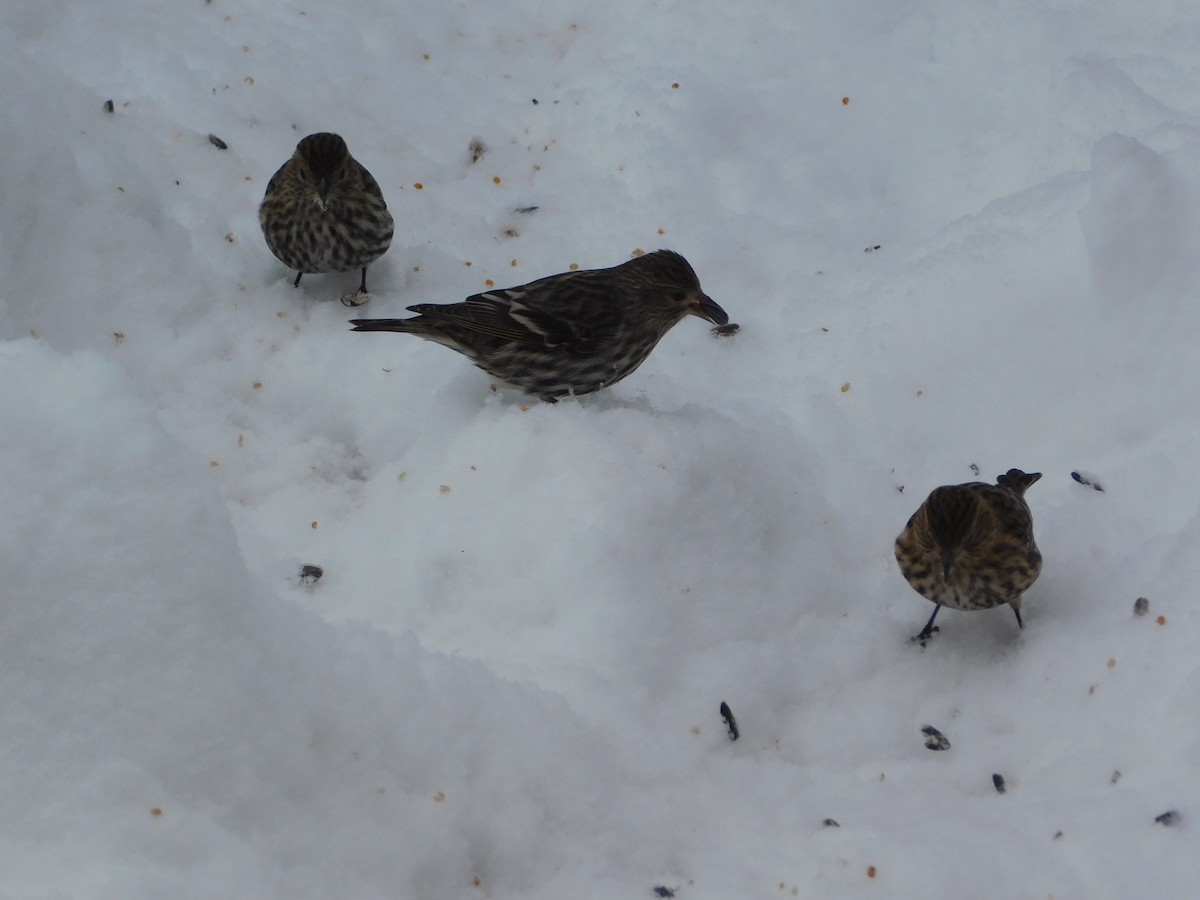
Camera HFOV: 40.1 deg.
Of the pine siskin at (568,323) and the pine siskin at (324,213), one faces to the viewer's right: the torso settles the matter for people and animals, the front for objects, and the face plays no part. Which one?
the pine siskin at (568,323)

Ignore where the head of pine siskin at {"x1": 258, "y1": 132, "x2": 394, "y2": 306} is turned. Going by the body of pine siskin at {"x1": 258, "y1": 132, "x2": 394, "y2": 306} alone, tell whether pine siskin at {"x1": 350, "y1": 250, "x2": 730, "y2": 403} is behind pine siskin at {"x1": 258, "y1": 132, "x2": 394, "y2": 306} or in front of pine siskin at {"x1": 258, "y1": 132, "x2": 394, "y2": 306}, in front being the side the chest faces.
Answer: in front

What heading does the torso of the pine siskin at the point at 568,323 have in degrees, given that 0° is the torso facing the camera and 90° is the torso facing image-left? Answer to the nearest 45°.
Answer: approximately 270°

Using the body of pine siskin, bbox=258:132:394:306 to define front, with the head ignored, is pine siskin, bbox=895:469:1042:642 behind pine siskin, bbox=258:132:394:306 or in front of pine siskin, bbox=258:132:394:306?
in front

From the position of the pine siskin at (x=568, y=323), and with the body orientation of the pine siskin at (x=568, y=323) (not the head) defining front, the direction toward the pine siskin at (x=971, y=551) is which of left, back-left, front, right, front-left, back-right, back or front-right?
front-right

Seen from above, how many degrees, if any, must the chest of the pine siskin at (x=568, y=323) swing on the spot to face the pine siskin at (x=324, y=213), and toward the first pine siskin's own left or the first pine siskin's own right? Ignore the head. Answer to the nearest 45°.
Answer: approximately 135° to the first pine siskin's own left

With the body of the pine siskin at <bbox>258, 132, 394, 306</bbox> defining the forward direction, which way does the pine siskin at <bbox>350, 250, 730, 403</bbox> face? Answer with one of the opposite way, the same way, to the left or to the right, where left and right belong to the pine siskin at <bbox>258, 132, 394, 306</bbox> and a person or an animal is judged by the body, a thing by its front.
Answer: to the left

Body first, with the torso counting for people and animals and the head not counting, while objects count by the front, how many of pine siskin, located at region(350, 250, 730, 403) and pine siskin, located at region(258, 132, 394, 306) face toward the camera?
1

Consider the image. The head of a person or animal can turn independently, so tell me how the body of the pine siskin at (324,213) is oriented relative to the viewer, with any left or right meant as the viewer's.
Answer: facing the viewer
